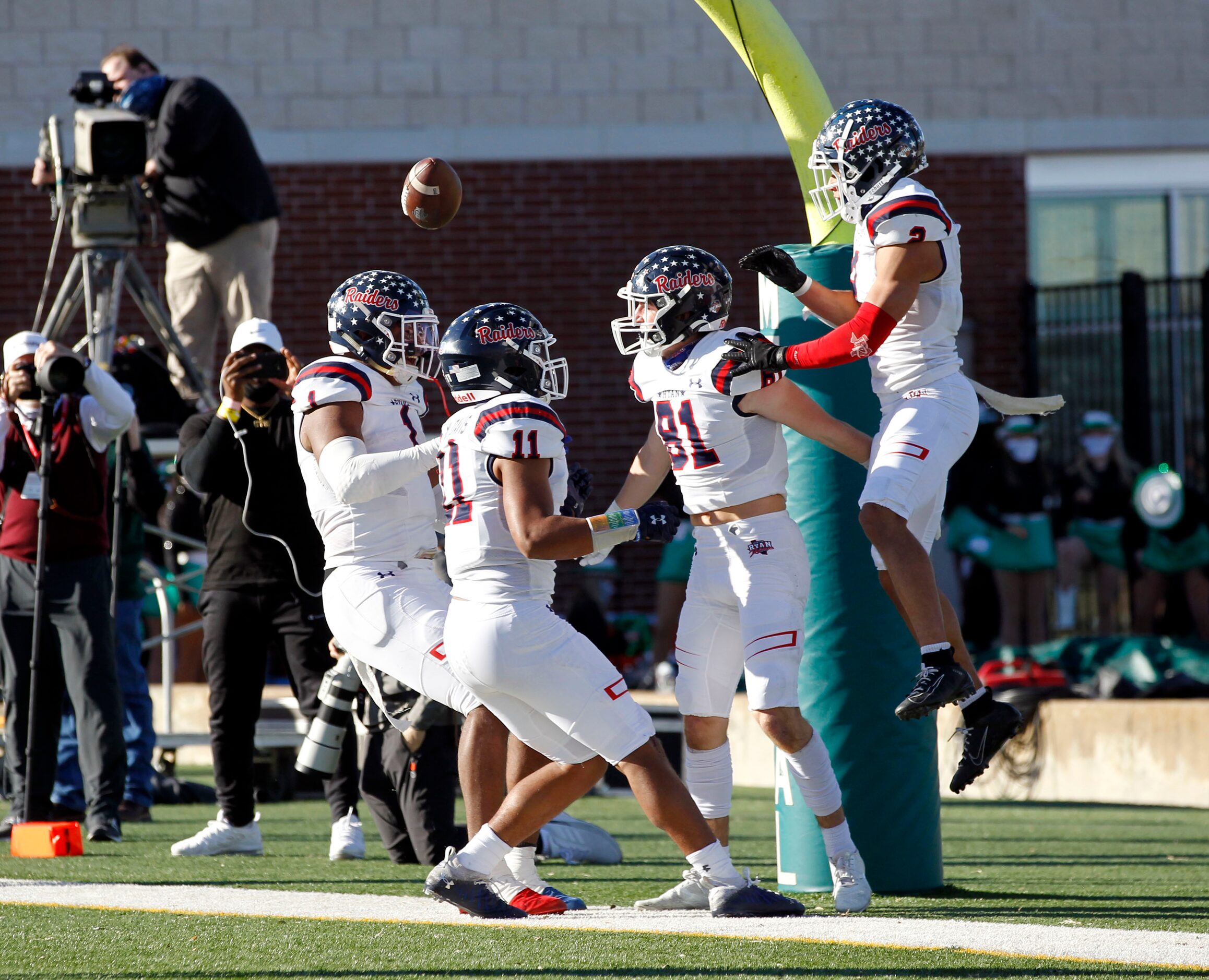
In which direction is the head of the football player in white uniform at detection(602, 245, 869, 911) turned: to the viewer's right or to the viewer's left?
to the viewer's left

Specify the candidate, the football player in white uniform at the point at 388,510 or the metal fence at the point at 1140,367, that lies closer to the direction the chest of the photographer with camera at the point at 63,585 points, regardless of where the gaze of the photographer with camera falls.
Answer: the football player in white uniform

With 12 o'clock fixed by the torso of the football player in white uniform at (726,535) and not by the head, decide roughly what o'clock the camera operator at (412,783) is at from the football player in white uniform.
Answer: The camera operator is roughly at 3 o'clock from the football player in white uniform.

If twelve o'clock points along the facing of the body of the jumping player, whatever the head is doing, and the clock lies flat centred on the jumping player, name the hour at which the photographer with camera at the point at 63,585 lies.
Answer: The photographer with camera is roughly at 1 o'clock from the jumping player.

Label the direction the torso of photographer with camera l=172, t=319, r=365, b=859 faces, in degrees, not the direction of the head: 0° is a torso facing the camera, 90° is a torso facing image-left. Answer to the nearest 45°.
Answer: approximately 0°

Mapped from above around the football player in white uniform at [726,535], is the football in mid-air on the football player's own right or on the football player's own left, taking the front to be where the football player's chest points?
on the football player's own right

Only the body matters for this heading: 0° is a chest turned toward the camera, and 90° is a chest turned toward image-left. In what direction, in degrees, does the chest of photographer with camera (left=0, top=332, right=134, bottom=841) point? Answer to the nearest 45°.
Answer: approximately 0°

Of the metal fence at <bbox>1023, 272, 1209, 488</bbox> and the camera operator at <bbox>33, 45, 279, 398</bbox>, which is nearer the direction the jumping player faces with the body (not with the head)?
the camera operator

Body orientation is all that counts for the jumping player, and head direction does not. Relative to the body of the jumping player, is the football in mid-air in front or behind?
in front

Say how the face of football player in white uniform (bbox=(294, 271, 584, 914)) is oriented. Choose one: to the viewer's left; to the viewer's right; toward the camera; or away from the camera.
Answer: to the viewer's right

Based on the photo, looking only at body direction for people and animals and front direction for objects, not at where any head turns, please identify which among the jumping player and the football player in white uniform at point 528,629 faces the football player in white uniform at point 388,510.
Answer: the jumping player

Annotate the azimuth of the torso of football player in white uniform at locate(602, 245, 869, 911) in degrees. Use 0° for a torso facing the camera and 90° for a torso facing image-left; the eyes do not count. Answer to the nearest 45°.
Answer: approximately 45°
